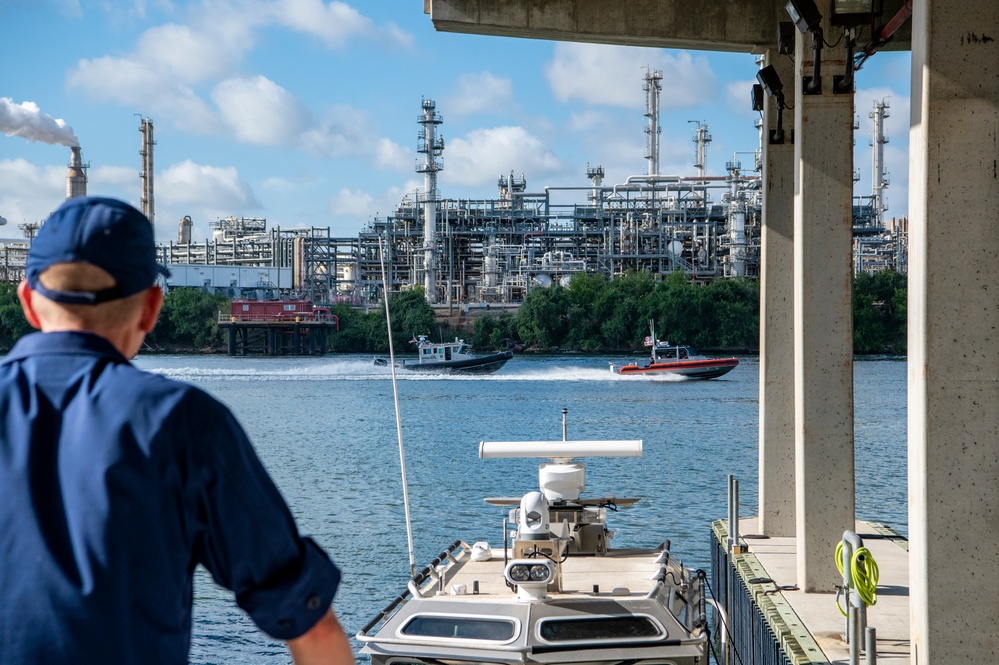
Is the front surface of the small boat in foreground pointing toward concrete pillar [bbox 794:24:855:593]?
no

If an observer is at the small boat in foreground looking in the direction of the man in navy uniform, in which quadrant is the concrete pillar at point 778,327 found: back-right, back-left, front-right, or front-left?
back-left

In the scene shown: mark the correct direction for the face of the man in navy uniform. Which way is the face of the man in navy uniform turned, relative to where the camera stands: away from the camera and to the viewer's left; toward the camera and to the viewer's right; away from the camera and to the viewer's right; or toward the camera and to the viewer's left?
away from the camera and to the viewer's right

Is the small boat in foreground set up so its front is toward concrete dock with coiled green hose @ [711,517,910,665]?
no
